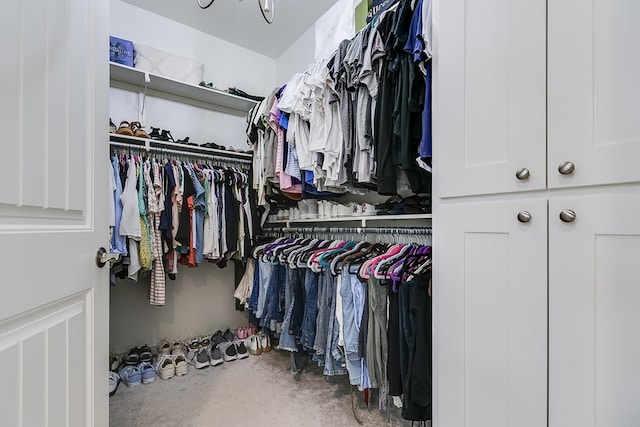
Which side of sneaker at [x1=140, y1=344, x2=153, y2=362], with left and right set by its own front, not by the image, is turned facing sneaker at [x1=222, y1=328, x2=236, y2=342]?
right

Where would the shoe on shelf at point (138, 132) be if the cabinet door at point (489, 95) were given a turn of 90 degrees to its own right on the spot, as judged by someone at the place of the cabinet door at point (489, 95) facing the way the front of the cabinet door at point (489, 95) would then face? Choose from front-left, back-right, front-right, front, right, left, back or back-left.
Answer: front-left

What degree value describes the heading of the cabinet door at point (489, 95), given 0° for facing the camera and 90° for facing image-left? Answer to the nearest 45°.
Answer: approximately 45°

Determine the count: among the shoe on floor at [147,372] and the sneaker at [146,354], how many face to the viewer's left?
0

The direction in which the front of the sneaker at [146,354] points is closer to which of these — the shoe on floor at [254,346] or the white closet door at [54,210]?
the white closet door

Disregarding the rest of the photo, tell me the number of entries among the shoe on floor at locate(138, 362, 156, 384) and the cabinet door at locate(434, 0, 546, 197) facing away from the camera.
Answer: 0

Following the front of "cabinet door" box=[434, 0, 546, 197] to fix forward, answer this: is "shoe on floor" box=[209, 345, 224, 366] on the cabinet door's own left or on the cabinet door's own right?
on the cabinet door's own right

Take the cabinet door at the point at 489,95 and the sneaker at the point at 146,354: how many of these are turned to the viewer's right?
0
